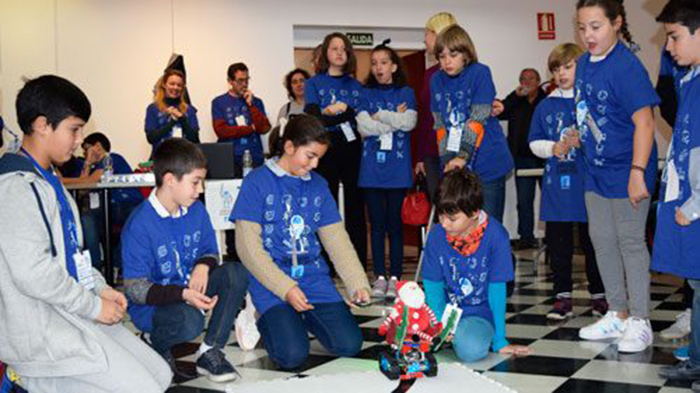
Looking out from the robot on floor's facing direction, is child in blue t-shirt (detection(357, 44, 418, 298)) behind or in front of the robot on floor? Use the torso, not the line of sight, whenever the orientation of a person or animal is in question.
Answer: behind

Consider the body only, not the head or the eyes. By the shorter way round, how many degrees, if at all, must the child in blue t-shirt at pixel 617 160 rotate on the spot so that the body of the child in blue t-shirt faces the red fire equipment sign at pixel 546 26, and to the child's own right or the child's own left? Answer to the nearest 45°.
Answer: approximately 135° to the child's own right

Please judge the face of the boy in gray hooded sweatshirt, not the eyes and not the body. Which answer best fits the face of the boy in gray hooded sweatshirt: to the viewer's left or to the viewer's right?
to the viewer's right

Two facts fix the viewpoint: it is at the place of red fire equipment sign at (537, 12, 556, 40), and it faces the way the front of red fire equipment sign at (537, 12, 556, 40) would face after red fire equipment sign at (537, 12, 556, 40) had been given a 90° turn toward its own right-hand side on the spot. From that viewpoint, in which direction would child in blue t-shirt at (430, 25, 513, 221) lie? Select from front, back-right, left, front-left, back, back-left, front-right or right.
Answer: left

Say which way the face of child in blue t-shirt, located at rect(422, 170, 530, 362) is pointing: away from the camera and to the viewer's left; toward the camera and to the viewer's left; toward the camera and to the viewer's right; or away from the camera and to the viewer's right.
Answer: toward the camera and to the viewer's left

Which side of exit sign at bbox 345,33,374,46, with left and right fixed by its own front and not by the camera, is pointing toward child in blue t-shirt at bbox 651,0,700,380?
front

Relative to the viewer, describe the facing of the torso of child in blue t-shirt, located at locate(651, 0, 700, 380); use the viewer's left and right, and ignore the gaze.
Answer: facing to the left of the viewer

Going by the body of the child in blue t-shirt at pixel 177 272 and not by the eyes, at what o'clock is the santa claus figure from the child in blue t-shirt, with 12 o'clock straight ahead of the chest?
The santa claus figure is roughly at 12 o'clock from the child in blue t-shirt.

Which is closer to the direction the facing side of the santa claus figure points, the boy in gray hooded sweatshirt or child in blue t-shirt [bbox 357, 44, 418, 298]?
the boy in gray hooded sweatshirt

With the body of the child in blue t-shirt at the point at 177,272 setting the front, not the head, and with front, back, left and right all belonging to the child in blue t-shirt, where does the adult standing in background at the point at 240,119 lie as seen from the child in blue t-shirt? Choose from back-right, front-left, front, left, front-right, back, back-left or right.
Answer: back-left

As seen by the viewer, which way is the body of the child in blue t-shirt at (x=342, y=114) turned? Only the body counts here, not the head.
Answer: toward the camera

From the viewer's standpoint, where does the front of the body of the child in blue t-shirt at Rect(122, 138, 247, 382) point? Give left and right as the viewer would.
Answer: facing the viewer and to the right of the viewer

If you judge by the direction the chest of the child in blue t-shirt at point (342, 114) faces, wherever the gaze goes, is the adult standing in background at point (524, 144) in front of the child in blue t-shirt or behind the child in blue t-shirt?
behind
